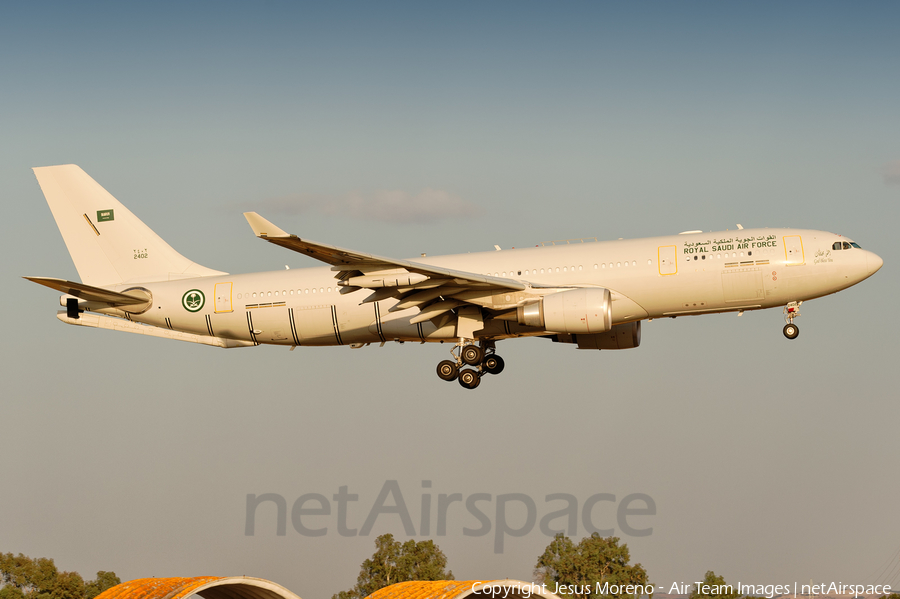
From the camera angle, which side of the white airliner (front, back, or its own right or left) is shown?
right
